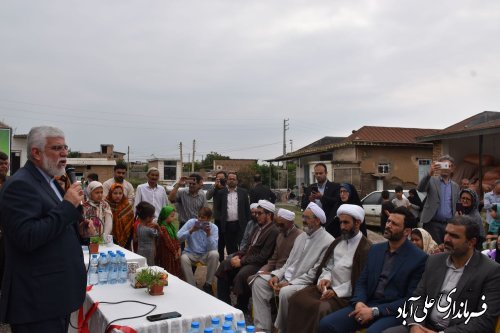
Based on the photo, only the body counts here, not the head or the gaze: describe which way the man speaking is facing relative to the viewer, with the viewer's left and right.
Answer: facing to the right of the viewer

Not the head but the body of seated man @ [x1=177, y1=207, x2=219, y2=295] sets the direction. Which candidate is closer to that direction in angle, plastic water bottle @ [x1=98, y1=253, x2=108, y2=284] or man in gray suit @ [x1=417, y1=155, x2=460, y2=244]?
the plastic water bottle

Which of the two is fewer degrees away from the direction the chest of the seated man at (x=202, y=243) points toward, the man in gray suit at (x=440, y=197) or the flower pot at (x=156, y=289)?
the flower pot
